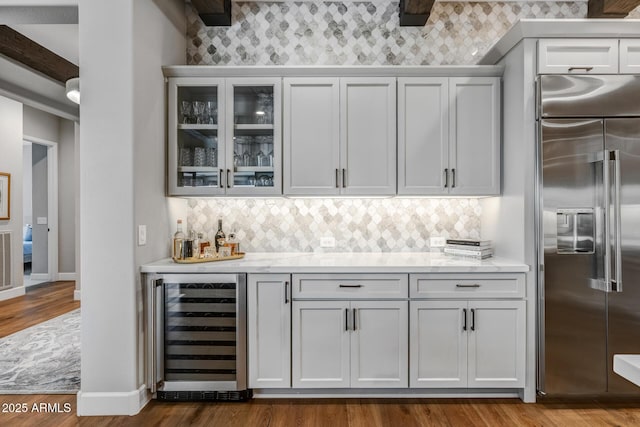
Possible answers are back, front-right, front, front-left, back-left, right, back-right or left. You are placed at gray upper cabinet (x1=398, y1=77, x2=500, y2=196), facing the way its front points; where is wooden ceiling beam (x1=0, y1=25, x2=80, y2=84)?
right

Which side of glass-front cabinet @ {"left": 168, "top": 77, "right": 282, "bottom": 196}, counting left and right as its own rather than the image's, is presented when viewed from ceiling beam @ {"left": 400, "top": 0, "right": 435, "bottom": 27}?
left

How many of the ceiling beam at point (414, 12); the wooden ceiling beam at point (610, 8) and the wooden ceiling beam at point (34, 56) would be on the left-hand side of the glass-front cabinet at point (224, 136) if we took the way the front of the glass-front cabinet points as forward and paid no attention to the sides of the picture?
2

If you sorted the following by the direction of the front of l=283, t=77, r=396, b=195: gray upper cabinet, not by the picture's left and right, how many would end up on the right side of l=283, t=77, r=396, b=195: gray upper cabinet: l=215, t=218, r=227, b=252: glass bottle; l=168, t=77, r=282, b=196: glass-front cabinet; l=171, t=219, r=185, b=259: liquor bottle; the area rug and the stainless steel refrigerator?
4

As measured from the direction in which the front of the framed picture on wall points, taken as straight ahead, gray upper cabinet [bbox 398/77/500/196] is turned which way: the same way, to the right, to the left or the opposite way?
to the right

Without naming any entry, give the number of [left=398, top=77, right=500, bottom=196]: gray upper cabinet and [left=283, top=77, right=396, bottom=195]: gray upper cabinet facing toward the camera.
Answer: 2

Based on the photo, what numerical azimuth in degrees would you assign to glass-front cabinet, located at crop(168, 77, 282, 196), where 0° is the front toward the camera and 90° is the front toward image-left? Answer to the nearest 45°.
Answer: approximately 0°

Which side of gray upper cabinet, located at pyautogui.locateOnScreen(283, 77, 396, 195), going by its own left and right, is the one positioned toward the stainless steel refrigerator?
left

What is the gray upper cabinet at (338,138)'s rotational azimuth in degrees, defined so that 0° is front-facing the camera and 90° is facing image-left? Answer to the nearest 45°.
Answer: approximately 0°

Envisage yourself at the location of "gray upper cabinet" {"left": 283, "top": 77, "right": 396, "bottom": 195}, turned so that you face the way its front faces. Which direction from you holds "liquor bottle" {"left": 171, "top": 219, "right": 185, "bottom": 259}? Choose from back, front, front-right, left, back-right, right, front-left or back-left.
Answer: right
